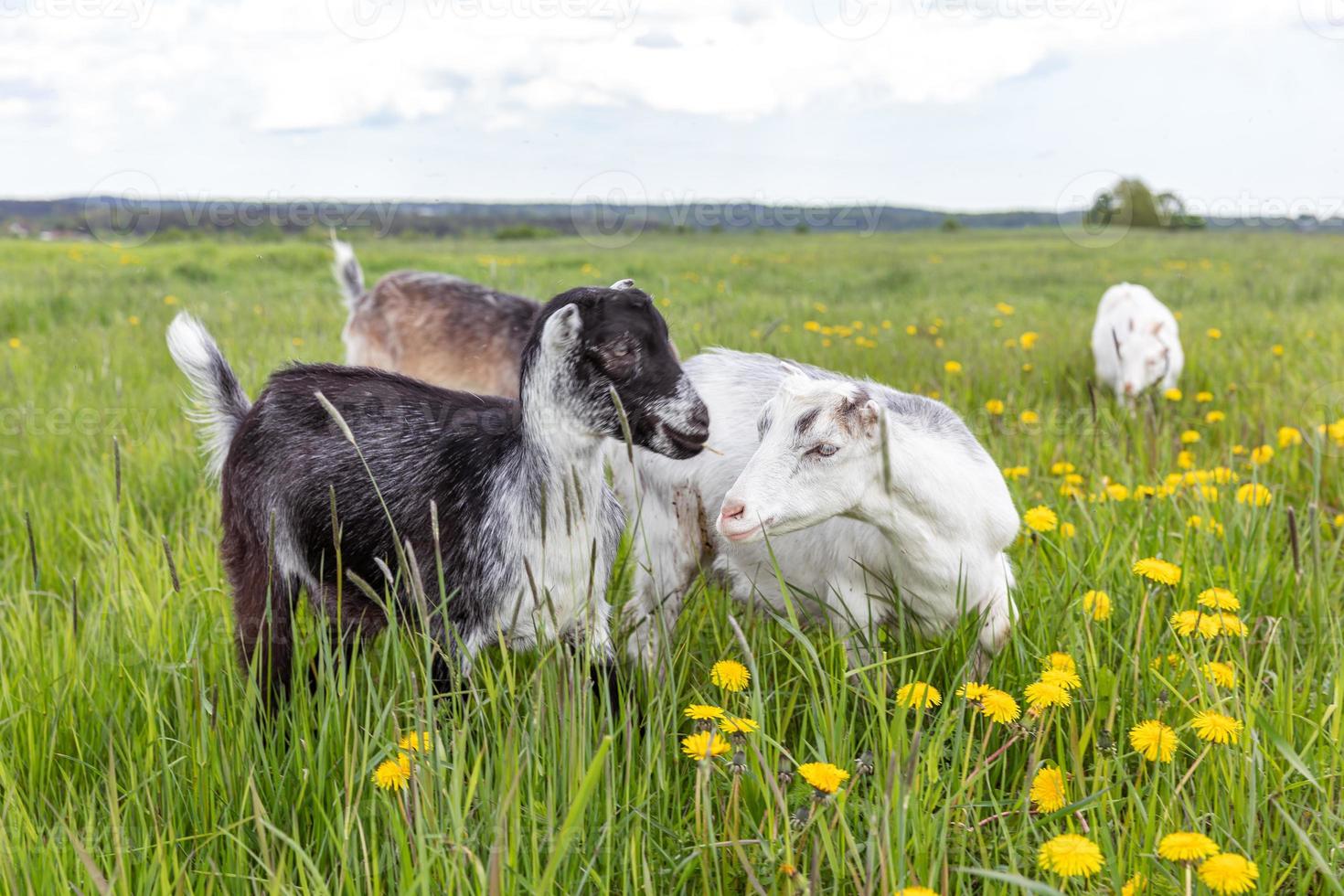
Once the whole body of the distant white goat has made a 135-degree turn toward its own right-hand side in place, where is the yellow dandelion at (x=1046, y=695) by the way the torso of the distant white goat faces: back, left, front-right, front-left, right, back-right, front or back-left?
back-left

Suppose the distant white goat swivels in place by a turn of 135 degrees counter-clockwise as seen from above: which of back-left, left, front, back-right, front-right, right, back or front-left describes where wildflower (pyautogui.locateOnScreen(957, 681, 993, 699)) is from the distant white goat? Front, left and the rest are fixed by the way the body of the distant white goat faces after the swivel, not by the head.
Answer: back-right

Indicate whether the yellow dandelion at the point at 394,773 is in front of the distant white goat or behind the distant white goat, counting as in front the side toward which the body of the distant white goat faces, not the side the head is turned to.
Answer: in front

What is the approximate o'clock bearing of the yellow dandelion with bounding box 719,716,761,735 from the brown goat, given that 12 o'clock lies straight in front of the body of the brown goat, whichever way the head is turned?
The yellow dandelion is roughly at 3 o'clock from the brown goat.

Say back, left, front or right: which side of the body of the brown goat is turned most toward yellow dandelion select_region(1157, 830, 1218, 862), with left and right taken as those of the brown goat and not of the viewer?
right

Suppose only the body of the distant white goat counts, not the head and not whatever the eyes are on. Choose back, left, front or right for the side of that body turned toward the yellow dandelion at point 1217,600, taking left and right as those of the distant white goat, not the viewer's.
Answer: front

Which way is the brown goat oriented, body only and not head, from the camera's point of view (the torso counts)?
to the viewer's right

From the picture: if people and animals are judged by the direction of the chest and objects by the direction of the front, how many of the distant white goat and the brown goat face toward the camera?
1

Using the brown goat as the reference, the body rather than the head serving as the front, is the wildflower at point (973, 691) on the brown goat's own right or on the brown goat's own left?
on the brown goat's own right

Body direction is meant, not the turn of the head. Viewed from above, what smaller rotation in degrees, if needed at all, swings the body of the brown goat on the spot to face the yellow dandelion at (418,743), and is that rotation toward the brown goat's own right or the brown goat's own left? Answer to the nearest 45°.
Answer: approximately 90° to the brown goat's own right

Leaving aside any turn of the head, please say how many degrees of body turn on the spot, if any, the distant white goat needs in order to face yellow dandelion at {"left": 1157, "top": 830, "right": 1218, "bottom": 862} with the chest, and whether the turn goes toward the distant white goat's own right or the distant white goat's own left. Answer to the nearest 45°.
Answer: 0° — it already faces it

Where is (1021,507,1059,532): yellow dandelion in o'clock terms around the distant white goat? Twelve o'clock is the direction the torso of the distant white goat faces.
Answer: The yellow dandelion is roughly at 12 o'clock from the distant white goat.

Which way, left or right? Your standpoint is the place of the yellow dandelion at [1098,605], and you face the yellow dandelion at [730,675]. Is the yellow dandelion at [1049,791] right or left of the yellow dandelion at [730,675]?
left

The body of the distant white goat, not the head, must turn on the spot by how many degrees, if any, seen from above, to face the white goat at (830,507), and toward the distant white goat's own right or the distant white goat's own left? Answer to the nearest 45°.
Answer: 0° — it already faces it

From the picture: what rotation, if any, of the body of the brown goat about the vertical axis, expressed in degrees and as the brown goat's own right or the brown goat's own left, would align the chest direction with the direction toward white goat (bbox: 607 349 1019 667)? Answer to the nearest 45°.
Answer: approximately 90° to the brown goat's own right

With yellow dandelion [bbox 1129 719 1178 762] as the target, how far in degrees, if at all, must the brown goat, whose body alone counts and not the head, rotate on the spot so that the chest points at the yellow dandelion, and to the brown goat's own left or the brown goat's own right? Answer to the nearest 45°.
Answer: approximately 90° to the brown goat's own right
